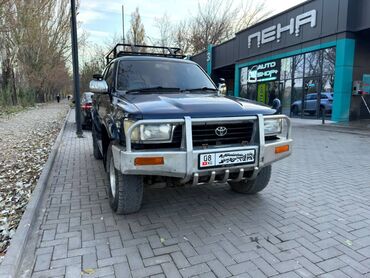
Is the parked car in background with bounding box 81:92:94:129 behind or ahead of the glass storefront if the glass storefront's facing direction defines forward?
ahead

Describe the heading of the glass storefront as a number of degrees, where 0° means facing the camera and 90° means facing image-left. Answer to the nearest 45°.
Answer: approximately 45°

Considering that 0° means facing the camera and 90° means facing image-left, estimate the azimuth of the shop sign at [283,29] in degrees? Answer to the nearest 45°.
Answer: approximately 45°

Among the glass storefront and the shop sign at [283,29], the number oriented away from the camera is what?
0

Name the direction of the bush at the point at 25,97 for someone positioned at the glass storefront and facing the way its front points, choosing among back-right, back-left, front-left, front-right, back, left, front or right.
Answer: front-right

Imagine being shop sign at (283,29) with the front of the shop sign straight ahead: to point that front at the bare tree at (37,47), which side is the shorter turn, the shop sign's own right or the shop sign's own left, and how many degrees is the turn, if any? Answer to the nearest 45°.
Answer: approximately 45° to the shop sign's own right

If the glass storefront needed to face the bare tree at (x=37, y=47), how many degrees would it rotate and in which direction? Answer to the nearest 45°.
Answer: approximately 45° to its right
